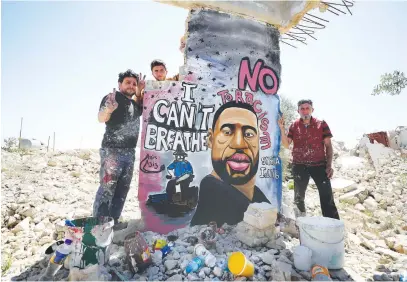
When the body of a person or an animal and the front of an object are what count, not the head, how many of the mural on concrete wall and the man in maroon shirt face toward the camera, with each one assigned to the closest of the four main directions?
2

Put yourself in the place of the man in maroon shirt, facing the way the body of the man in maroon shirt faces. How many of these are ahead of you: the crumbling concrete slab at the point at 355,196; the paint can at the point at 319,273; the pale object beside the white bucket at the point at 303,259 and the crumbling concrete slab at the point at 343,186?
2

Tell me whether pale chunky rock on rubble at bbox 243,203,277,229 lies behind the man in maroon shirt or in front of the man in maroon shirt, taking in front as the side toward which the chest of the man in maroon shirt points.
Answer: in front

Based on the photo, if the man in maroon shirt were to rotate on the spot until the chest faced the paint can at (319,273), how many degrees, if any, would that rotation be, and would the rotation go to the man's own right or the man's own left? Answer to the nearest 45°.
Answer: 0° — they already face it

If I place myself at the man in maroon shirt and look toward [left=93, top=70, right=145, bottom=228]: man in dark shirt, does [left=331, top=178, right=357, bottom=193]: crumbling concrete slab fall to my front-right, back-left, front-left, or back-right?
back-right

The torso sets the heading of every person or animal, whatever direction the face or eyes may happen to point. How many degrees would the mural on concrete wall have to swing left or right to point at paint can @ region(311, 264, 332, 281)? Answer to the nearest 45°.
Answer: approximately 45° to its left

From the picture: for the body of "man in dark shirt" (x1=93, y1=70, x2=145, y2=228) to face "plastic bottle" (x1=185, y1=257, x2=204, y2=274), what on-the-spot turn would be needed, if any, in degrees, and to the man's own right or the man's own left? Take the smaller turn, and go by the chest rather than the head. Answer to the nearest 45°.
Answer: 0° — they already face it

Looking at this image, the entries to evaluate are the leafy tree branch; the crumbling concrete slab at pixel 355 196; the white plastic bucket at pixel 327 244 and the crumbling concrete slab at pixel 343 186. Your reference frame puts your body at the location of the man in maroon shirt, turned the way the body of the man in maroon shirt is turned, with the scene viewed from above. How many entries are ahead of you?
1

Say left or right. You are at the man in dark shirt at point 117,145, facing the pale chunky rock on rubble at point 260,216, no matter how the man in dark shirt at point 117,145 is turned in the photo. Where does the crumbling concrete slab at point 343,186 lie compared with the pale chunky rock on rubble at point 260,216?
left

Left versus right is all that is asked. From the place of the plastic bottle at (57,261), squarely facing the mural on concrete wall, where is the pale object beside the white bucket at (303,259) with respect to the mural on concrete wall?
right

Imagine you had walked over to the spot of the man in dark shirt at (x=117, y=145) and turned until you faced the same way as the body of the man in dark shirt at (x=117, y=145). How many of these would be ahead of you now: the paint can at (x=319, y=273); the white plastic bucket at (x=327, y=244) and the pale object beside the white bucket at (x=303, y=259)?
3

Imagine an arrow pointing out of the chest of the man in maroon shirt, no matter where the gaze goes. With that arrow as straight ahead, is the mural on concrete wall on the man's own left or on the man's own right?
on the man's own right
